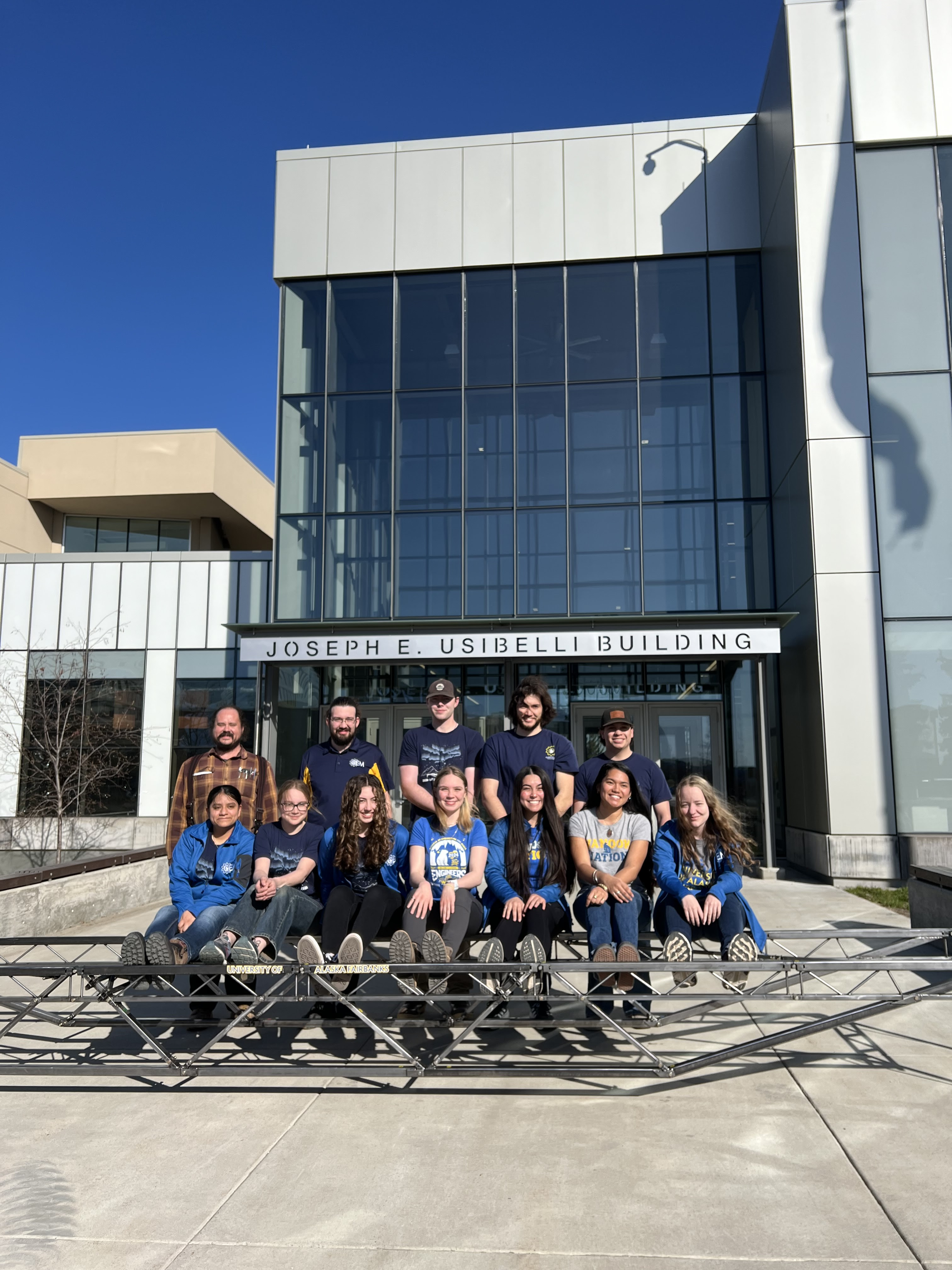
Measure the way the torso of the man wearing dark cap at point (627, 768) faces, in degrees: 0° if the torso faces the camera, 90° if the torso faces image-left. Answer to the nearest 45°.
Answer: approximately 0°

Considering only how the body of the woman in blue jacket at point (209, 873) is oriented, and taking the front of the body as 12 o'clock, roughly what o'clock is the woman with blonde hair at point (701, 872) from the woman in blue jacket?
The woman with blonde hair is roughly at 8 o'clock from the woman in blue jacket.

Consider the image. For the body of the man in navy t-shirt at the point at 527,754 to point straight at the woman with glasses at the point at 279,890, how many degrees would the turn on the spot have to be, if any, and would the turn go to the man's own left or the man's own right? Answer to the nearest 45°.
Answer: approximately 45° to the man's own right

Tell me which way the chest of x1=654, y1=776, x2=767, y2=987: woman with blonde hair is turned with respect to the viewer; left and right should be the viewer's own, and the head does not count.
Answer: facing the viewer

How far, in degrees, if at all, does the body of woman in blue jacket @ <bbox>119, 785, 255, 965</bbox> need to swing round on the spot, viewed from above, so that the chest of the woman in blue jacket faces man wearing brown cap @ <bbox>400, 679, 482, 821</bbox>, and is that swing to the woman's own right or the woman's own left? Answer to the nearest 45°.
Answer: approximately 135° to the woman's own left

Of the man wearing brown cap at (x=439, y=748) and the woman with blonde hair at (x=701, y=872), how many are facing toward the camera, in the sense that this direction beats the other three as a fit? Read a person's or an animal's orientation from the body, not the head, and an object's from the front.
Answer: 2

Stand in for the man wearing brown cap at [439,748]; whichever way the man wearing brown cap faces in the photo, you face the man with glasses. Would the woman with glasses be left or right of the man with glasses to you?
left

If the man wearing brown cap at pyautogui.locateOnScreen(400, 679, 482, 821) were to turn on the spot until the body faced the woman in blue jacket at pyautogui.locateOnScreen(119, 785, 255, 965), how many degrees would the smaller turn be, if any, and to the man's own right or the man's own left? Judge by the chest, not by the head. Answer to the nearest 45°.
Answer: approximately 90° to the man's own right

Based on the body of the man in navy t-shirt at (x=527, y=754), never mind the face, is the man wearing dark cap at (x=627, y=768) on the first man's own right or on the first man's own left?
on the first man's own left

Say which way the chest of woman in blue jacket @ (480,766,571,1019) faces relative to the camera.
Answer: toward the camera

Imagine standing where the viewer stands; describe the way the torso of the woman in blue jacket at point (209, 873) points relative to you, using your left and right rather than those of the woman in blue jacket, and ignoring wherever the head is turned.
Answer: facing the viewer and to the left of the viewer

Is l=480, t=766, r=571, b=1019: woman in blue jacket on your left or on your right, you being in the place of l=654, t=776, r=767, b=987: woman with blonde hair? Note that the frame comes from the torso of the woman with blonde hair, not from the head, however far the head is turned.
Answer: on your right

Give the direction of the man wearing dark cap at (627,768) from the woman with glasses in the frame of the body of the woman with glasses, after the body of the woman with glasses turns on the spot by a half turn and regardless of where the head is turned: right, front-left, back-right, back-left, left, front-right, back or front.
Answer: front-right
